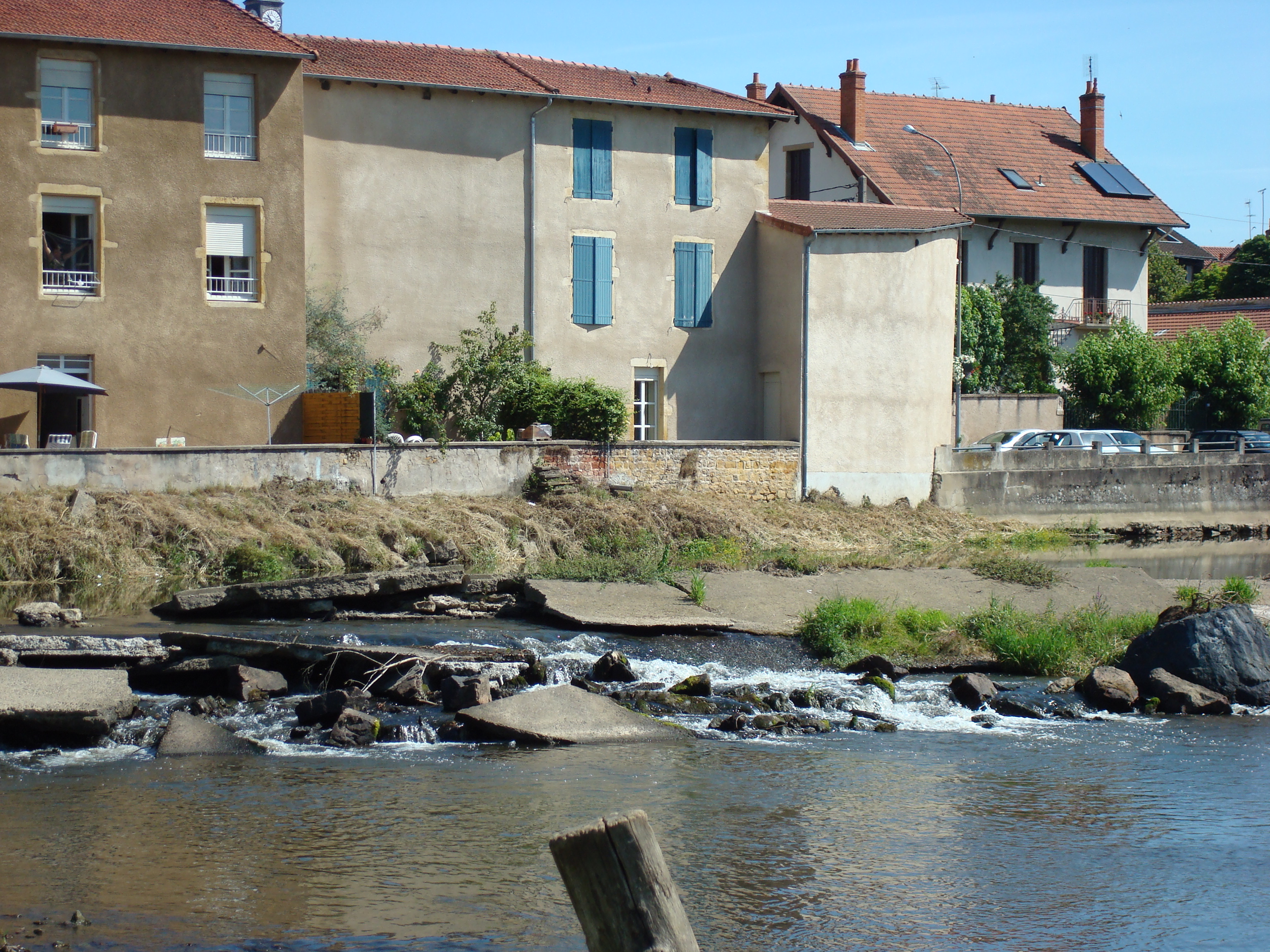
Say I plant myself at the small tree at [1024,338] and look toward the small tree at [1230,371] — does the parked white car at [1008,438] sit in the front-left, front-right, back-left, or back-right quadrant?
back-right

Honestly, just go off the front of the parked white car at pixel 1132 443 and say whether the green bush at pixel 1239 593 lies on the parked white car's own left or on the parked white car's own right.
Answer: on the parked white car's own right

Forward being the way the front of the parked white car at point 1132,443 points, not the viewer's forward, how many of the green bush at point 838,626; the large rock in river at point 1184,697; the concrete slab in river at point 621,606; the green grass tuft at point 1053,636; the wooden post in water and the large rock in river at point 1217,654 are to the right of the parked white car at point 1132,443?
6

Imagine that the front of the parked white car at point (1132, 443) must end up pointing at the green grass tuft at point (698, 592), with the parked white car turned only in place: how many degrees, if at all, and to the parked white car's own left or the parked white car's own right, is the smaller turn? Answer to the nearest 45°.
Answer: approximately 90° to the parked white car's own right

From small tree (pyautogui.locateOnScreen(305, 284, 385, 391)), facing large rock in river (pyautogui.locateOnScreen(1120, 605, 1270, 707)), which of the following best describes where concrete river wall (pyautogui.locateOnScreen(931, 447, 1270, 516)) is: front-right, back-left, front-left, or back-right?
front-left
